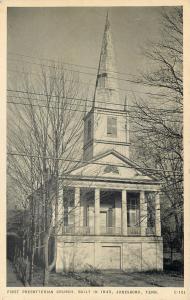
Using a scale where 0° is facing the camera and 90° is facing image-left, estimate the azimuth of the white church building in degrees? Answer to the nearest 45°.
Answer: approximately 0°
